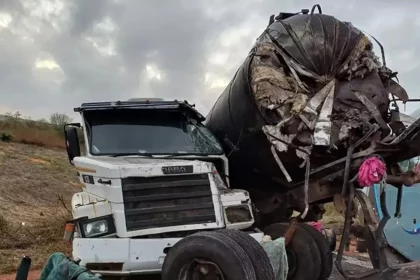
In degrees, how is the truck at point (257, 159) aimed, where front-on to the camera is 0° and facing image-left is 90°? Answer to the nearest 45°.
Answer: approximately 0°

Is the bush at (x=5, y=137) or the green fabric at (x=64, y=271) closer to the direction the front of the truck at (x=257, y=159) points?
the green fabric

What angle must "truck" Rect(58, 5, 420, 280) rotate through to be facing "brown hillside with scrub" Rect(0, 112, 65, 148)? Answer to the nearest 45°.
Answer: approximately 135° to its right

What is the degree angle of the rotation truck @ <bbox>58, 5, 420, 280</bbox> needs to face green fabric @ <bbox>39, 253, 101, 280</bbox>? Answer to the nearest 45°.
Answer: approximately 45° to its right

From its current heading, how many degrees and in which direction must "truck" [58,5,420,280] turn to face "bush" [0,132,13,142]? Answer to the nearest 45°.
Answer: approximately 135° to its right
